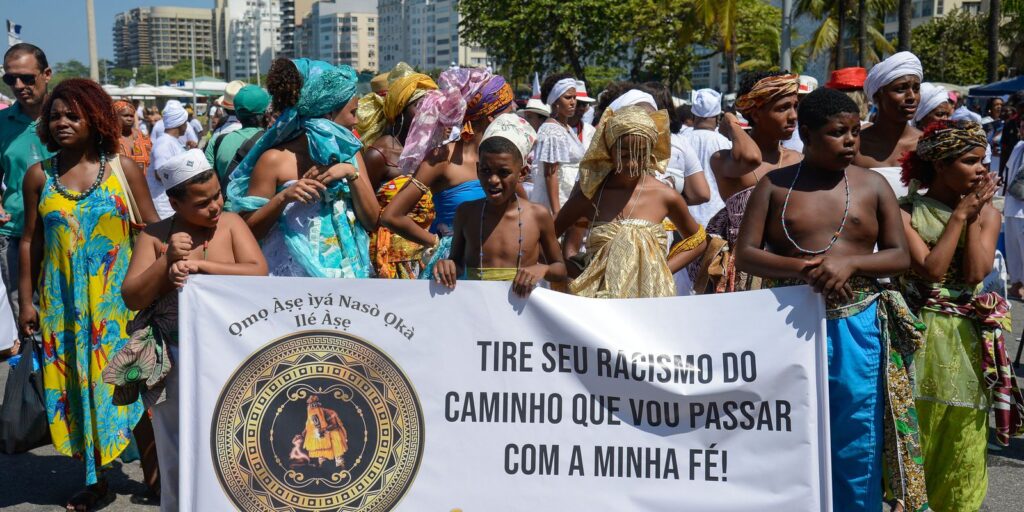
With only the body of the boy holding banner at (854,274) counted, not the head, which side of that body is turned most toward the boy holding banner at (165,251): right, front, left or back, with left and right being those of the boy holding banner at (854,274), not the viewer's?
right

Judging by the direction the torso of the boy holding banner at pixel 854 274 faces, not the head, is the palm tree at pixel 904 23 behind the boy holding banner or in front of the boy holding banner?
behind

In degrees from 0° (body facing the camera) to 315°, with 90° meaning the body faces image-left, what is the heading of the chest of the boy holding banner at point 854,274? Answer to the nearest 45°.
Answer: approximately 0°

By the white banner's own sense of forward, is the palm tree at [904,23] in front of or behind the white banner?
behind

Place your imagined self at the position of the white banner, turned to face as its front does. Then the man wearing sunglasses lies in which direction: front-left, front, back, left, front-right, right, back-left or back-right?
back-right

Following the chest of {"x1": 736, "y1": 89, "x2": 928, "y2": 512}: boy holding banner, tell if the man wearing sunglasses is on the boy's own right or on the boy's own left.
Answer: on the boy's own right

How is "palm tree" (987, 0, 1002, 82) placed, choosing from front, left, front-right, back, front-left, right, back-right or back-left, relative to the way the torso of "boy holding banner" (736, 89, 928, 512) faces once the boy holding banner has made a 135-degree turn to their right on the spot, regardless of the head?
front-right

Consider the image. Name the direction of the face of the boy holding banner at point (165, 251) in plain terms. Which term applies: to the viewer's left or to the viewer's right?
to the viewer's right
